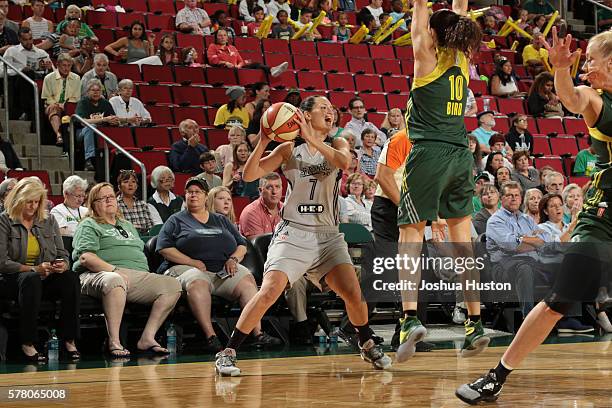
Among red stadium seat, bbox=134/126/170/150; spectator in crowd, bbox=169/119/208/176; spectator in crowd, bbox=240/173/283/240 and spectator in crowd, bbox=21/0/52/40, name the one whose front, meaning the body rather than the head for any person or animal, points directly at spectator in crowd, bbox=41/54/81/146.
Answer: spectator in crowd, bbox=21/0/52/40

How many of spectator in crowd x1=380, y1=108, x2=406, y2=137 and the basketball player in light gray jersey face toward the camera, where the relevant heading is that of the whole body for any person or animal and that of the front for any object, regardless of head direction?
2

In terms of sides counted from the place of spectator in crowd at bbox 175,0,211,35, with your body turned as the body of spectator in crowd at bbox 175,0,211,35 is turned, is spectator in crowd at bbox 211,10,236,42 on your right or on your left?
on your left

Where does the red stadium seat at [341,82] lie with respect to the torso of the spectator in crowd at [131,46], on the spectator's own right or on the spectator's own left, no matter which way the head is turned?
on the spectator's own left

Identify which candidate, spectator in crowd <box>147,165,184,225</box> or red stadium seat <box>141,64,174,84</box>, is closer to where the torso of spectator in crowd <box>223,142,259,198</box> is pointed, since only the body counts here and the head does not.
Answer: the spectator in crowd

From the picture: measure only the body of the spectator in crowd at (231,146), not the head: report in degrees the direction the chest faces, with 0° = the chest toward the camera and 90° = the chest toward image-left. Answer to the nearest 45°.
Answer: approximately 0°

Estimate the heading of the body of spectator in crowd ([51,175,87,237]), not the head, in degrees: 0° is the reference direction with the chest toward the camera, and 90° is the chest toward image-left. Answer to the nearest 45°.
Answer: approximately 315°

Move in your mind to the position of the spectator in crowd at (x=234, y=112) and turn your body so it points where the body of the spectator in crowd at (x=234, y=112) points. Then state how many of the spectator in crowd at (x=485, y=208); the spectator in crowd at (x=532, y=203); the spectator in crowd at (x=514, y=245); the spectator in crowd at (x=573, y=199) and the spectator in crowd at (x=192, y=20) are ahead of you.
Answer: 4

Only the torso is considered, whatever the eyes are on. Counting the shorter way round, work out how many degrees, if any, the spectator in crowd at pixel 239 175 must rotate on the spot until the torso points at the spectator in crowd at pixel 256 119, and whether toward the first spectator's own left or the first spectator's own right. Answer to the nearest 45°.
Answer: approximately 135° to the first spectator's own left

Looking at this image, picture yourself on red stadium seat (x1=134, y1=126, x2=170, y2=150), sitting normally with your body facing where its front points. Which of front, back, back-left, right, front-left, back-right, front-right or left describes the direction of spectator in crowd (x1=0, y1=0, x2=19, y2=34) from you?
back
